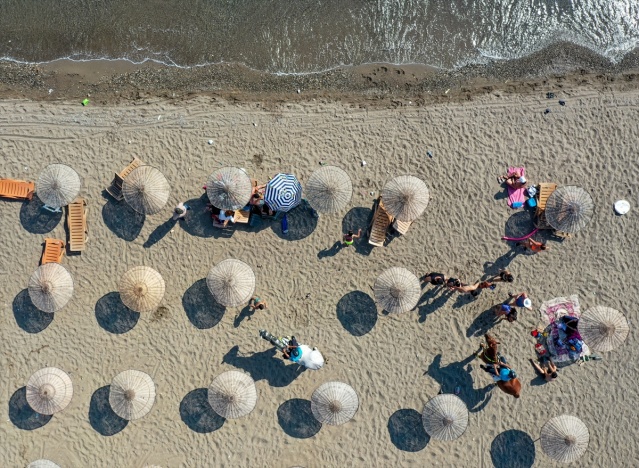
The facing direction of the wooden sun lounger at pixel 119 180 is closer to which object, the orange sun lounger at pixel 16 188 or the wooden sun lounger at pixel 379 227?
the wooden sun lounger

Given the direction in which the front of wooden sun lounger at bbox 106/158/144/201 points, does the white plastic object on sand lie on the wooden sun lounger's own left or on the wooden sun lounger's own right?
on the wooden sun lounger's own right

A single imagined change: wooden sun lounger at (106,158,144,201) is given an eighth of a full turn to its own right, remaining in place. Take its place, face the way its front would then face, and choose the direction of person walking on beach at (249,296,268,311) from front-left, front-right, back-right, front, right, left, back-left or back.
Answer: front-right

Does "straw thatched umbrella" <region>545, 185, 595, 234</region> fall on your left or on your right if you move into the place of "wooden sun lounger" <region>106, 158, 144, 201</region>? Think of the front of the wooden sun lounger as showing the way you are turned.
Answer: on your right

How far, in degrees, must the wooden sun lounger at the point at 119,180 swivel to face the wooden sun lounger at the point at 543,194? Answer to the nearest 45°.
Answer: approximately 45° to its right

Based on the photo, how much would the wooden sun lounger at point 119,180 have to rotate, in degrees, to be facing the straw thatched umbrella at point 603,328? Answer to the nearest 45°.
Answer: approximately 90° to its right

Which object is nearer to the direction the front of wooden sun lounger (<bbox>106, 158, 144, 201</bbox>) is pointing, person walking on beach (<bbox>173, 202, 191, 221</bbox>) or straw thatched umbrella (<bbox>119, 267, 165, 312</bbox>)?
the person walking on beach

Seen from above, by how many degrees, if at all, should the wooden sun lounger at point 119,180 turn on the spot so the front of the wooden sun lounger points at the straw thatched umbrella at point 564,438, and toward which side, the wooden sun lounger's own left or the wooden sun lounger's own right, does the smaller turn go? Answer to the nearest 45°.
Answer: approximately 90° to the wooden sun lounger's own right

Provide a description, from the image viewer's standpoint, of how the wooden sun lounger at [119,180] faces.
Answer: facing away from the viewer and to the right of the viewer
